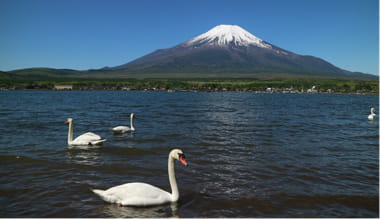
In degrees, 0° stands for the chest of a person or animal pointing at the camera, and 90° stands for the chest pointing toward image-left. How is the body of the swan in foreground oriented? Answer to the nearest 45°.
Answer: approximately 270°
